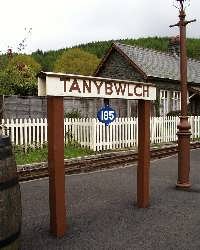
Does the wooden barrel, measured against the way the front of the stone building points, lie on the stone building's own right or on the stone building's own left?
on the stone building's own right

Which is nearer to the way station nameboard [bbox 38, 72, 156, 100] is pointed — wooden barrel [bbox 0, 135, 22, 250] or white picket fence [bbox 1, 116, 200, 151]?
the wooden barrel

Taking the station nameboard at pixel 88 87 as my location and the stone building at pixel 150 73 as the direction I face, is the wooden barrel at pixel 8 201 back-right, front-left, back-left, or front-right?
back-left

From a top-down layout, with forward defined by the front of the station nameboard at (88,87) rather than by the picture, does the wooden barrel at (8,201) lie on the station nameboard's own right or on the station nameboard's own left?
on the station nameboard's own right

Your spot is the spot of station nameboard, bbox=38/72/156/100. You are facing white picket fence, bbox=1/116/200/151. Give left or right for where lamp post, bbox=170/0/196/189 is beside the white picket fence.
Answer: right

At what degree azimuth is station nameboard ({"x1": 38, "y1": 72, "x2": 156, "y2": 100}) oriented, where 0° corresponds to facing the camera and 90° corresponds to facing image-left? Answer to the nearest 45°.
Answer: approximately 315°

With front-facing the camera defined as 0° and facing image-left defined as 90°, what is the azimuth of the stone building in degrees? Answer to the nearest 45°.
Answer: approximately 315°

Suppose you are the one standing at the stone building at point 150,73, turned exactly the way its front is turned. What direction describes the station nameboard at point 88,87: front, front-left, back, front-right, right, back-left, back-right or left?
front-right

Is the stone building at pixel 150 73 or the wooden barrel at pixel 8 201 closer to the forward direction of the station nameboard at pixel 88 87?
the wooden barrel

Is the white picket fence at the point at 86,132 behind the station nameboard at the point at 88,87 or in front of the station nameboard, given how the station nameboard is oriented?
behind

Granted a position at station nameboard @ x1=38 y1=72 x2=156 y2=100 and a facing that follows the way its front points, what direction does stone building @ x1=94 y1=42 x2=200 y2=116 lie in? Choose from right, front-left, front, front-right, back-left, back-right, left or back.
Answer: back-left
